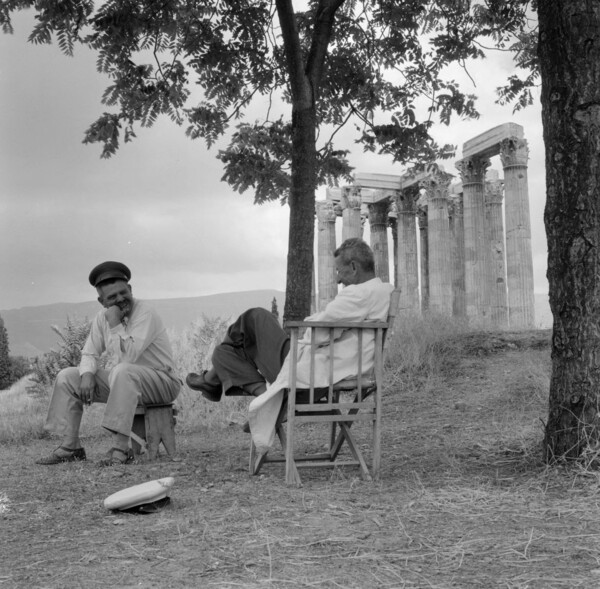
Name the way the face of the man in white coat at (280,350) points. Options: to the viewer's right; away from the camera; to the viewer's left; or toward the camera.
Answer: to the viewer's left

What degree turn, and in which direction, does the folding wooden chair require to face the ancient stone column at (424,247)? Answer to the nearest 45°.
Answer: approximately 90° to its right

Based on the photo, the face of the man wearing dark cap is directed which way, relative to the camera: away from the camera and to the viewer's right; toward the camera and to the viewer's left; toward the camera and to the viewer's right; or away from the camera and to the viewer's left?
toward the camera and to the viewer's right

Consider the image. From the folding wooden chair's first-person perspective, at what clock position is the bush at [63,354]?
The bush is roughly at 2 o'clock from the folding wooden chair.

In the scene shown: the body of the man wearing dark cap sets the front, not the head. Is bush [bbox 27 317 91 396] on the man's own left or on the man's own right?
on the man's own right

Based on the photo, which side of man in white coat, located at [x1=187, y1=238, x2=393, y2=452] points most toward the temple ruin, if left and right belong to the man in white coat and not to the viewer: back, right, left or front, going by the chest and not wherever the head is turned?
right

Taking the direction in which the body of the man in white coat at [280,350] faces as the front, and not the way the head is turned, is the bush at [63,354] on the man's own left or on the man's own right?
on the man's own right

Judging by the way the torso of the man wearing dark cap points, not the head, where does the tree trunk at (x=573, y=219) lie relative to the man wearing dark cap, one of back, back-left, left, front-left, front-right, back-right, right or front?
left

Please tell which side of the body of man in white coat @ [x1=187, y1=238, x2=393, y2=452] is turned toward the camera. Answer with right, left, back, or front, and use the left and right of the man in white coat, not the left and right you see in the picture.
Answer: left

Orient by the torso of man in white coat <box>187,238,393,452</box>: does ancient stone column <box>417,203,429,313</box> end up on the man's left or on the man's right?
on the man's right

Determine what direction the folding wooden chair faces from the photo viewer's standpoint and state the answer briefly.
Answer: facing to the left of the viewer
